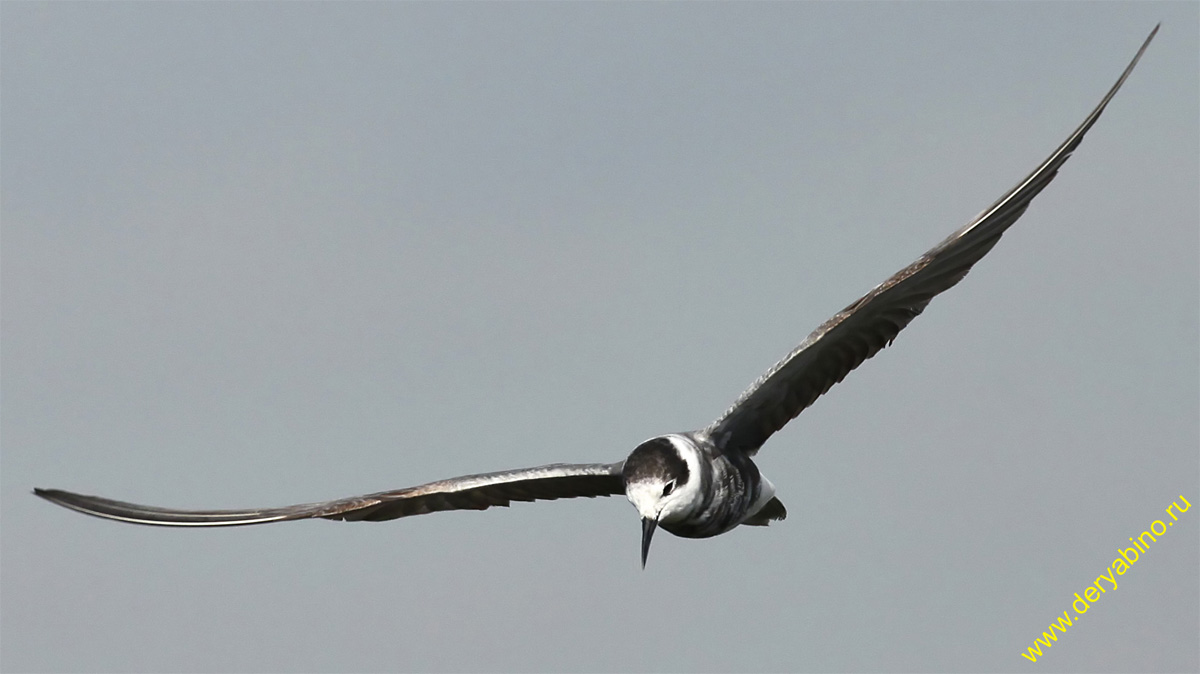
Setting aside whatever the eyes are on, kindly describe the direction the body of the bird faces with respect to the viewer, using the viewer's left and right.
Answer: facing the viewer and to the left of the viewer
